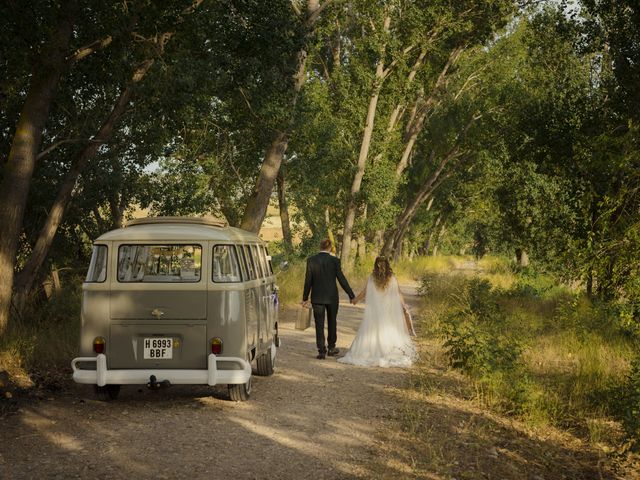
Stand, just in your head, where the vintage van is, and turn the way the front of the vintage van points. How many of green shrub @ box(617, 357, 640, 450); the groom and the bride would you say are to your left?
0

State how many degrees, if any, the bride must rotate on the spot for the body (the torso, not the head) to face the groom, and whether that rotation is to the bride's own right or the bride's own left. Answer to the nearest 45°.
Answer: approximately 90° to the bride's own left

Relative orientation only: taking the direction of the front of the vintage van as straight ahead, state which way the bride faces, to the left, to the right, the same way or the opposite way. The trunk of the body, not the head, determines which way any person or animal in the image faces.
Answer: the same way

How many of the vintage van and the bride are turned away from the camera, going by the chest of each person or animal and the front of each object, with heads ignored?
2

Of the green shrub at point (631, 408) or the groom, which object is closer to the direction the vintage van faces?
the groom

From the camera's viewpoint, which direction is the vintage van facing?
away from the camera

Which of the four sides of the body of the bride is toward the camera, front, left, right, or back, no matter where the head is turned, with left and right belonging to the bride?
back

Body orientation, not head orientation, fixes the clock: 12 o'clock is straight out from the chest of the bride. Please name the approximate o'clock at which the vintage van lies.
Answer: The vintage van is roughly at 7 o'clock from the bride.

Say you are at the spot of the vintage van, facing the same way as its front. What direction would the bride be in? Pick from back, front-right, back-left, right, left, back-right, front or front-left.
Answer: front-right

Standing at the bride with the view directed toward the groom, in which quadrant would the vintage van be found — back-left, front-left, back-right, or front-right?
front-left

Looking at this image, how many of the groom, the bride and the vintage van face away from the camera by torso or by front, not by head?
3

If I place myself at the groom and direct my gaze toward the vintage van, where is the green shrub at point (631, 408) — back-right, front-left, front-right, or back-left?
front-left

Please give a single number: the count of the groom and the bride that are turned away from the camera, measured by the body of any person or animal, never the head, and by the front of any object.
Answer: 2

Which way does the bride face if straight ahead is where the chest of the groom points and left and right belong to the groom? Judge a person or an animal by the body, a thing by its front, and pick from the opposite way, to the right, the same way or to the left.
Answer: the same way

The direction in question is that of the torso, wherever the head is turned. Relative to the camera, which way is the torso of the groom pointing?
away from the camera
